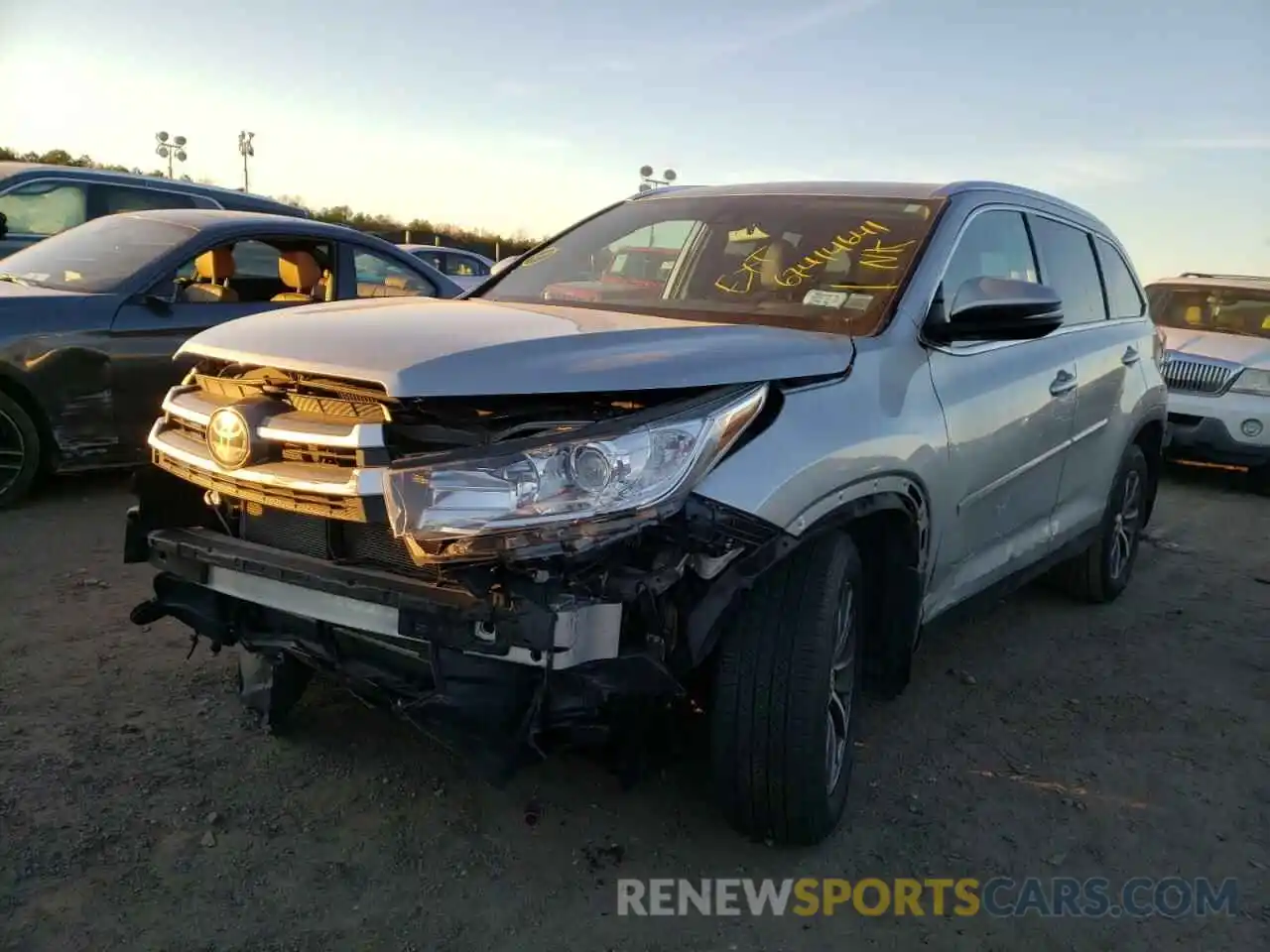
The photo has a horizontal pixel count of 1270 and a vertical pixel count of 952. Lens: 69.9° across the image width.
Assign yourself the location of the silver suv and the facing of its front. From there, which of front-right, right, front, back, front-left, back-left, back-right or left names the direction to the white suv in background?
back

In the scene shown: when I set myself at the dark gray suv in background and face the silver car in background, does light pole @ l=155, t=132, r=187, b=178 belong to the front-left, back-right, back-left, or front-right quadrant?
front-left

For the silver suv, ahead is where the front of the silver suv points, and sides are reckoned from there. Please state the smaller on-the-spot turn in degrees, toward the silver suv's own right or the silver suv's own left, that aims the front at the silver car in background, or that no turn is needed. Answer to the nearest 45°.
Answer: approximately 135° to the silver suv's own right

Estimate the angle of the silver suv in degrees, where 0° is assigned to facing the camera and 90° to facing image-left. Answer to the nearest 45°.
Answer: approximately 45°

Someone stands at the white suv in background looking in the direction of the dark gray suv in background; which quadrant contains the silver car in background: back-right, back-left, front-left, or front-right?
front-right

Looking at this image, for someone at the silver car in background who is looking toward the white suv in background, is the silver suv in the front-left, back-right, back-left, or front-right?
front-right

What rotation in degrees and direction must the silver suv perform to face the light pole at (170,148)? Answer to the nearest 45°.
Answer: approximately 90° to its right

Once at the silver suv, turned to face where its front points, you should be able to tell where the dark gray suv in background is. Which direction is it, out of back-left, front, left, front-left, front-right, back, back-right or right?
right
